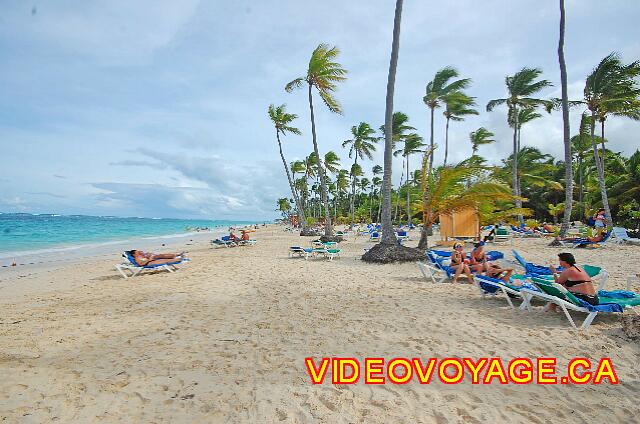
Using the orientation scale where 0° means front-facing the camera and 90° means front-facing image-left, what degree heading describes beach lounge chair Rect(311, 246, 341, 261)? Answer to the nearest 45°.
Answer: approximately 90°

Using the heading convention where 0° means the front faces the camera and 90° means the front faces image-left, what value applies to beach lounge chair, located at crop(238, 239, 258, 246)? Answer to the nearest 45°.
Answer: approximately 90°

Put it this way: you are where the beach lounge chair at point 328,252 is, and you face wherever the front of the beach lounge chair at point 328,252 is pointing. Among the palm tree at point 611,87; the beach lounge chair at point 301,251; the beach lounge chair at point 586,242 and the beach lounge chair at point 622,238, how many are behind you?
3

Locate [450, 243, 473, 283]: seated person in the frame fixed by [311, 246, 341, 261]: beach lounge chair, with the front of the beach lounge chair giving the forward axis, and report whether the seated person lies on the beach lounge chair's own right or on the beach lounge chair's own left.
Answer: on the beach lounge chair's own left

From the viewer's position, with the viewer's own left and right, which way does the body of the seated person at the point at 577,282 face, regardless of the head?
facing away from the viewer and to the left of the viewer

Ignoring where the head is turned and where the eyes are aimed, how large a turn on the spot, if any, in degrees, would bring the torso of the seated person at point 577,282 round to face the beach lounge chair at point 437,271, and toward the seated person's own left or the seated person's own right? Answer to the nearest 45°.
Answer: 0° — they already face it
